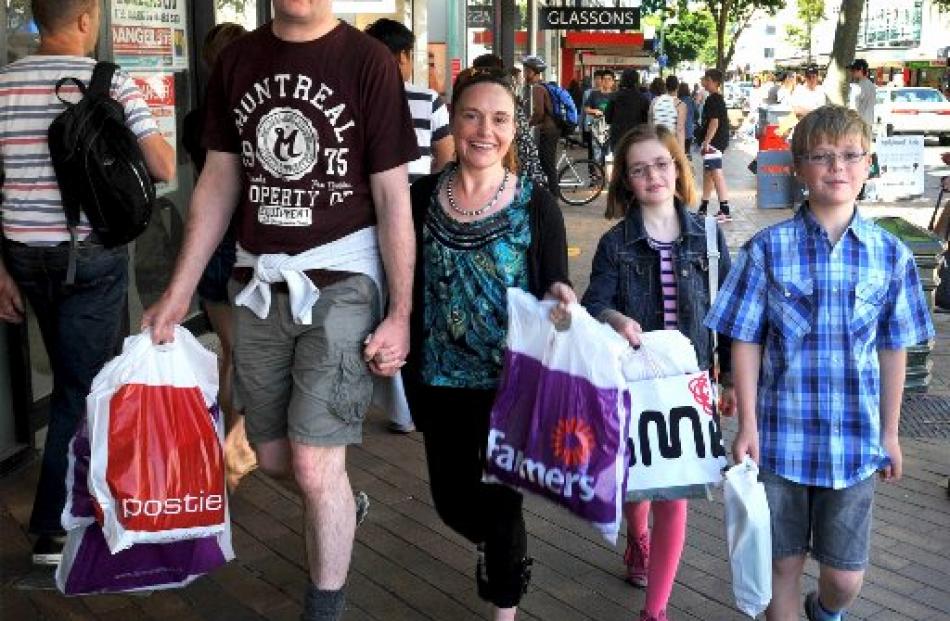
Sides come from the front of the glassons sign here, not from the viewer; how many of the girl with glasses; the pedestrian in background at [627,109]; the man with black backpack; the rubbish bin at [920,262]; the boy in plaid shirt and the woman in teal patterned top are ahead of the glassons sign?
6

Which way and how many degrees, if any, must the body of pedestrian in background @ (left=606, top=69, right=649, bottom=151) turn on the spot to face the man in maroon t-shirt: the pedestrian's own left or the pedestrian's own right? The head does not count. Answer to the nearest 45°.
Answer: approximately 180°

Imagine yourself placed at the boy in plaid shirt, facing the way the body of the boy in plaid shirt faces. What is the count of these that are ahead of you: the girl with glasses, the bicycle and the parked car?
0

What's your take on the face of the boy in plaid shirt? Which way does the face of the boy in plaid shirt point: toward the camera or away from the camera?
toward the camera

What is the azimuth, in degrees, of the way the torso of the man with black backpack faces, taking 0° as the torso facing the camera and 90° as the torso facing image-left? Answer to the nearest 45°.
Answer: approximately 180°

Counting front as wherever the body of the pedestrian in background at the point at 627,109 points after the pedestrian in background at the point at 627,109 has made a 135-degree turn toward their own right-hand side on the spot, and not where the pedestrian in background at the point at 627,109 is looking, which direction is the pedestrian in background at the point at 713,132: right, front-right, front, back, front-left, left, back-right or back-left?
front

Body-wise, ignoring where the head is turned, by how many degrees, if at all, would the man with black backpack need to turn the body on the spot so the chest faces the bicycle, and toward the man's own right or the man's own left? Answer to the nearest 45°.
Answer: approximately 45° to the man's own right

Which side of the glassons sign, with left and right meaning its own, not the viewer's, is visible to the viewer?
front

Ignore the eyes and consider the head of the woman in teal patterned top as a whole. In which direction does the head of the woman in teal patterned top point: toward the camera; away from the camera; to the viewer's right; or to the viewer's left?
toward the camera

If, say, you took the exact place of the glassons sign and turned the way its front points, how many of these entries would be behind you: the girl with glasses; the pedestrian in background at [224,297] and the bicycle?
0

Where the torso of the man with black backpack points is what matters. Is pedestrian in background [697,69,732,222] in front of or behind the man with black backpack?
in front

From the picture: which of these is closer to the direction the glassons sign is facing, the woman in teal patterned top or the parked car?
the woman in teal patterned top

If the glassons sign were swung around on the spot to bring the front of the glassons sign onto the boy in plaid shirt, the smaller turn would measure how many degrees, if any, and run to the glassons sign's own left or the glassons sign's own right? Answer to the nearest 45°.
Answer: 0° — it already faces them

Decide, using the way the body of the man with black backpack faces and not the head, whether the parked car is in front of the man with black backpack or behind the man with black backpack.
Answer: in front

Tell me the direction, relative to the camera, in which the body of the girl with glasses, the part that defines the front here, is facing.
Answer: toward the camera

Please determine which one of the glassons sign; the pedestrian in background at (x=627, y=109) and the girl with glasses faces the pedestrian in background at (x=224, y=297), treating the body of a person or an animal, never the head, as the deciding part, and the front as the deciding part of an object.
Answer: the glassons sign

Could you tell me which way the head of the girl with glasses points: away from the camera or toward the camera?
toward the camera

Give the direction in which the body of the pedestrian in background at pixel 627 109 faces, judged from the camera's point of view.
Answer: away from the camera

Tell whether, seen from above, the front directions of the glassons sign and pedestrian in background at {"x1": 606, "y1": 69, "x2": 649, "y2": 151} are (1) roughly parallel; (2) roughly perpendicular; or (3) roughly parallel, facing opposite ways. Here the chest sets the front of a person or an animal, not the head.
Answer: roughly parallel, facing opposite ways

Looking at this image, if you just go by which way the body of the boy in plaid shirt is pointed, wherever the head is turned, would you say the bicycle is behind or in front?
behind

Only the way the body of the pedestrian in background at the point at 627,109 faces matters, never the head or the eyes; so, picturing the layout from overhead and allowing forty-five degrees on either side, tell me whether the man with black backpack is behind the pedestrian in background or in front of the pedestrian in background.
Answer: behind
